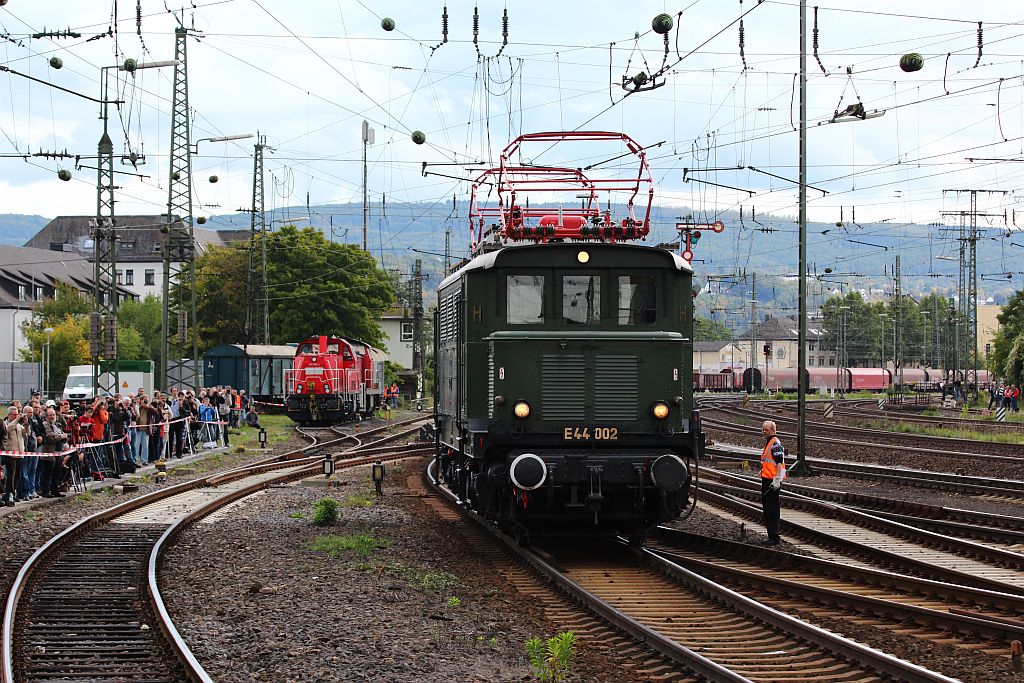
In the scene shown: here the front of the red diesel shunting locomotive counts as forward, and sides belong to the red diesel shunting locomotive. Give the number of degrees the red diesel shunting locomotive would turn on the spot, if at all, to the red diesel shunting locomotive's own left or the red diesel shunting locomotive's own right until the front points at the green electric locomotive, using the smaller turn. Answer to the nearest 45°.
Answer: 0° — it already faces it

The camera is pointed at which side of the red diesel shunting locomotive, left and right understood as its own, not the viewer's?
front

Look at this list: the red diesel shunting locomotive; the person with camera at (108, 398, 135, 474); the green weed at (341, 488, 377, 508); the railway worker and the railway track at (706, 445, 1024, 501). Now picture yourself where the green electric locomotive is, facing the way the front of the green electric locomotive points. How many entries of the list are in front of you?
0

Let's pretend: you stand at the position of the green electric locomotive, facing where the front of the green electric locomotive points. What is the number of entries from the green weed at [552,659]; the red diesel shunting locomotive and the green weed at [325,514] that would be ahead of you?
1

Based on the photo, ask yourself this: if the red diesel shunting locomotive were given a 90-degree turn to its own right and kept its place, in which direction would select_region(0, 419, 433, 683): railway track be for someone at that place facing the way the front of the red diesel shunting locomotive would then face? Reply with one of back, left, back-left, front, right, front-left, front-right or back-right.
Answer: left

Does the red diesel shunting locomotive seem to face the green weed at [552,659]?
yes

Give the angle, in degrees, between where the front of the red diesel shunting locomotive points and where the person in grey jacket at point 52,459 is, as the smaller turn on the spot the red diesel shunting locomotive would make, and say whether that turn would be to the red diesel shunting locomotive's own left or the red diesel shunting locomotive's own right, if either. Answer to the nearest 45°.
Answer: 0° — it already faces them

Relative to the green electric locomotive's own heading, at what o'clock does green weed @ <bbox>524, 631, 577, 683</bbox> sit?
The green weed is roughly at 12 o'clock from the green electric locomotive.

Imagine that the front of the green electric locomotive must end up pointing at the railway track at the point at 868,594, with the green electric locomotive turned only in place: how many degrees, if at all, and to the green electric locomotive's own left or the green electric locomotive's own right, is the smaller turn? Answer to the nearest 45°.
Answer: approximately 45° to the green electric locomotive's own left

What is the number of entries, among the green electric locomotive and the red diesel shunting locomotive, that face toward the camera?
2

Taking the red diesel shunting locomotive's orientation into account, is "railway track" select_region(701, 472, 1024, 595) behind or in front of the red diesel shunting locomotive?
in front

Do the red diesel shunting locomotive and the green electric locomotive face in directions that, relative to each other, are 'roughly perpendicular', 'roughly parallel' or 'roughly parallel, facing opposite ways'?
roughly parallel

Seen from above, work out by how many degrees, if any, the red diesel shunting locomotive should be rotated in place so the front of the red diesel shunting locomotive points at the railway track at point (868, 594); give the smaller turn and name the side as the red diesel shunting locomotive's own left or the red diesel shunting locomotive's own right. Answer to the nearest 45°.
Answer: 0° — it already faces it

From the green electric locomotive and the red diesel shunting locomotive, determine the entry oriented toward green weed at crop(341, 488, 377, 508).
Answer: the red diesel shunting locomotive

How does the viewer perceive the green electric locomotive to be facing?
facing the viewer

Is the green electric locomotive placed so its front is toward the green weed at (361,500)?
no

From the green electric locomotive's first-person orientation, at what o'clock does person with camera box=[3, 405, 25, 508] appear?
The person with camera is roughly at 4 o'clock from the green electric locomotive.

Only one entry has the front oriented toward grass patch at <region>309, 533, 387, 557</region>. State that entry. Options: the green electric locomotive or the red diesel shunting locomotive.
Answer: the red diesel shunting locomotive

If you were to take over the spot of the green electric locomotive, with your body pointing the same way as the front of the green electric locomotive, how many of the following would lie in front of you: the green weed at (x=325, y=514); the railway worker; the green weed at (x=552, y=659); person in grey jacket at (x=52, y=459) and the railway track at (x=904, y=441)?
1
